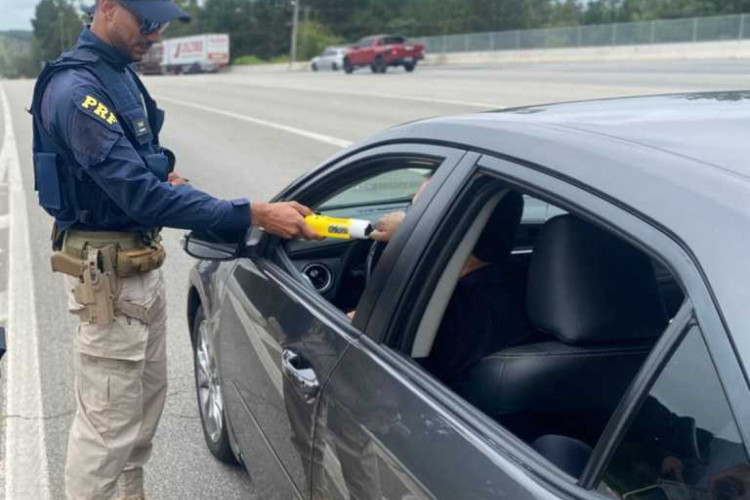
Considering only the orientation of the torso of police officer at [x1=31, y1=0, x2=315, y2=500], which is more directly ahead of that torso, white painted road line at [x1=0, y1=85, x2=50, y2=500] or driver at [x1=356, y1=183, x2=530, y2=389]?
the driver

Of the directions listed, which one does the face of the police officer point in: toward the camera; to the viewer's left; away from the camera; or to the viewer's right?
to the viewer's right

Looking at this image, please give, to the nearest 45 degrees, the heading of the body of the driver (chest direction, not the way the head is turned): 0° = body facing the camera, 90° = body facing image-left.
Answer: approximately 135°

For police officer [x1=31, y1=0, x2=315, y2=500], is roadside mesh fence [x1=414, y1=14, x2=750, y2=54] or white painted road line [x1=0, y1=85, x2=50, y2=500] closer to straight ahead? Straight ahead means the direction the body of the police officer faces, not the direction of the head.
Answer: the roadside mesh fence

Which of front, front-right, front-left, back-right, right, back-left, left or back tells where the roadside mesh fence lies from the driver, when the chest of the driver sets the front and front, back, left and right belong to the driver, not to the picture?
front-right

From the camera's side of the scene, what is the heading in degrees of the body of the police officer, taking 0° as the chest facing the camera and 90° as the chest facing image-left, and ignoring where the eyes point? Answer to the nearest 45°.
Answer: approximately 270°

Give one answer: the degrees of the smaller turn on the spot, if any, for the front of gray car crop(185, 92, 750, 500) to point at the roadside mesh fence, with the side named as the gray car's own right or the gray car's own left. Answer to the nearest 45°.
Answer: approximately 45° to the gray car's own right
